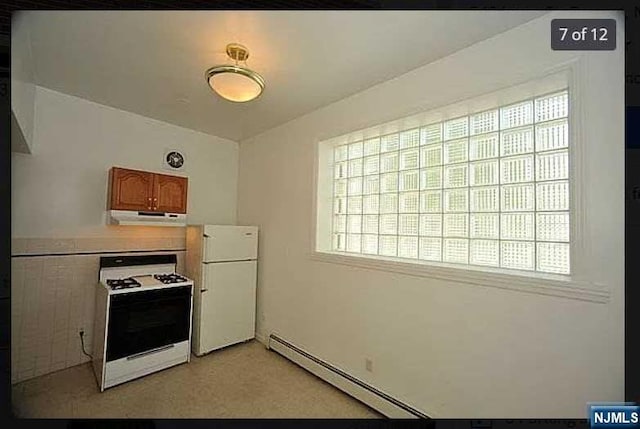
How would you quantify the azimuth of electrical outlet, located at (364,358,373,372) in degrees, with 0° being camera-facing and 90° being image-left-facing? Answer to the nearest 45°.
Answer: approximately 45°

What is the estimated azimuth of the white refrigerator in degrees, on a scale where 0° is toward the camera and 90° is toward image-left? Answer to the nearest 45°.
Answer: approximately 315°

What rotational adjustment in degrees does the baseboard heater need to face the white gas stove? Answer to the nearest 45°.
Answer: approximately 45° to its right

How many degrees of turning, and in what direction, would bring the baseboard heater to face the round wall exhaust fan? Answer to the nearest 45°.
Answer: approximately 45° to its right
